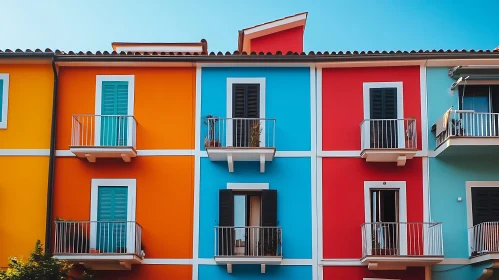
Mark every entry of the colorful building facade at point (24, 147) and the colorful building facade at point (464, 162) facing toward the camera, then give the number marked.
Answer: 2

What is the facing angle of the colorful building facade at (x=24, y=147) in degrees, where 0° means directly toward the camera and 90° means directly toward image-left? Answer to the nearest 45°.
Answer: approximately 0°

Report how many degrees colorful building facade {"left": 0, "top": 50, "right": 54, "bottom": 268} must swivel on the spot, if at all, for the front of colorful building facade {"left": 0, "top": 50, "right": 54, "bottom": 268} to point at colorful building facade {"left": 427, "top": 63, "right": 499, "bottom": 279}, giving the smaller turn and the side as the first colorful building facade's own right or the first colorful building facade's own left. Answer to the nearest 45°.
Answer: approximately 90° to the first colorful building facade's own left

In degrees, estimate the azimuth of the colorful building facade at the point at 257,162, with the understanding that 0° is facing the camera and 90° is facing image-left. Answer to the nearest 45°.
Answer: approximately 0°

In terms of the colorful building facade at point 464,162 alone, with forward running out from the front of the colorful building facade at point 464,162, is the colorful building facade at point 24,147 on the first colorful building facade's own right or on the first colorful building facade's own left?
on the first colorful building facade's own right
